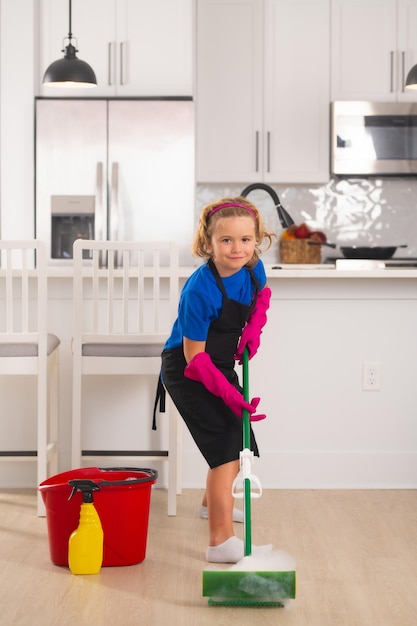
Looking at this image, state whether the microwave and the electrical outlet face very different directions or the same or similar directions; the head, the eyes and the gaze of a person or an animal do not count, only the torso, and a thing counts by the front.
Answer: same or similar directions

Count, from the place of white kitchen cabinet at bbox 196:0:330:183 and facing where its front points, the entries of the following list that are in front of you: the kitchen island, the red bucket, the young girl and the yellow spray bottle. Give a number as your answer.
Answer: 4

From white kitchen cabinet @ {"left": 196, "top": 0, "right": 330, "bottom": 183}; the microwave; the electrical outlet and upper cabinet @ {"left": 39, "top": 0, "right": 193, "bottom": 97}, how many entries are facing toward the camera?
4

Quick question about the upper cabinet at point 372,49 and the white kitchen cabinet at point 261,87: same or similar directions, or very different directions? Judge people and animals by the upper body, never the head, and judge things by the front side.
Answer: same or similar directions

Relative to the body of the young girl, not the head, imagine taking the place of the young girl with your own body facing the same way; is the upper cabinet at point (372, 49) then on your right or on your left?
on your left

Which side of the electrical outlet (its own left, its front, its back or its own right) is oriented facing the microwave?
back

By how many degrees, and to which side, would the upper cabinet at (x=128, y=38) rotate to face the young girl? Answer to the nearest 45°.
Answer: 0° — it already faces them

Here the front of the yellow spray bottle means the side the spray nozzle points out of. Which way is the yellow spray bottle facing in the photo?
to the viewer's left

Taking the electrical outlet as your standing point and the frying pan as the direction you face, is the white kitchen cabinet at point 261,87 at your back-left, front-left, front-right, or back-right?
front-left

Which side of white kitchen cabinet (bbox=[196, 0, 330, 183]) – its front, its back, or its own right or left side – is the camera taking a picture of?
front

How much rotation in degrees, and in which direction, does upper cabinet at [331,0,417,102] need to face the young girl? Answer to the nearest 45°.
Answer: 0° — it already faces them

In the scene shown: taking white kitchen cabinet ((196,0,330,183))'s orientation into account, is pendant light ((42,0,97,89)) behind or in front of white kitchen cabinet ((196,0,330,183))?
in front

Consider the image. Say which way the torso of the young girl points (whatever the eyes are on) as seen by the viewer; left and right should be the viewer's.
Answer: facing the viewer and to the right of the viewer

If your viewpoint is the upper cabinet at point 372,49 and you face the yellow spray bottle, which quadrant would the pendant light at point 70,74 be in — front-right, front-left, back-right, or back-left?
front-right

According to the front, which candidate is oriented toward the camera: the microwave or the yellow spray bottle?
the microwave
